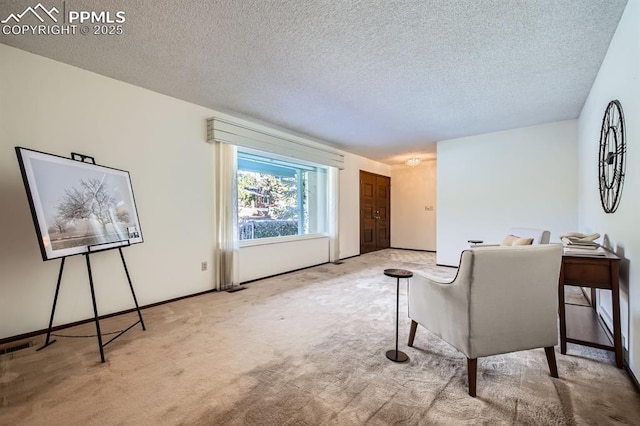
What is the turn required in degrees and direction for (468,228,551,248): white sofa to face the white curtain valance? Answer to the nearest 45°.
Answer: approximately 45° to its right

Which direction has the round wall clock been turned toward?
to the viewer's left

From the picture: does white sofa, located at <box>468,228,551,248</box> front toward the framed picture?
yes

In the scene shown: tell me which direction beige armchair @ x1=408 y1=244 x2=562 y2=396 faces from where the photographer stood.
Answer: facing away from the viewer and to the left of the viewer

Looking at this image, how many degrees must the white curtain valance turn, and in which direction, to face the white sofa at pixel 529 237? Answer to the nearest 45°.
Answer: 0° — it already faces it

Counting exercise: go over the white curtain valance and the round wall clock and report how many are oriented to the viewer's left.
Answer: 1
